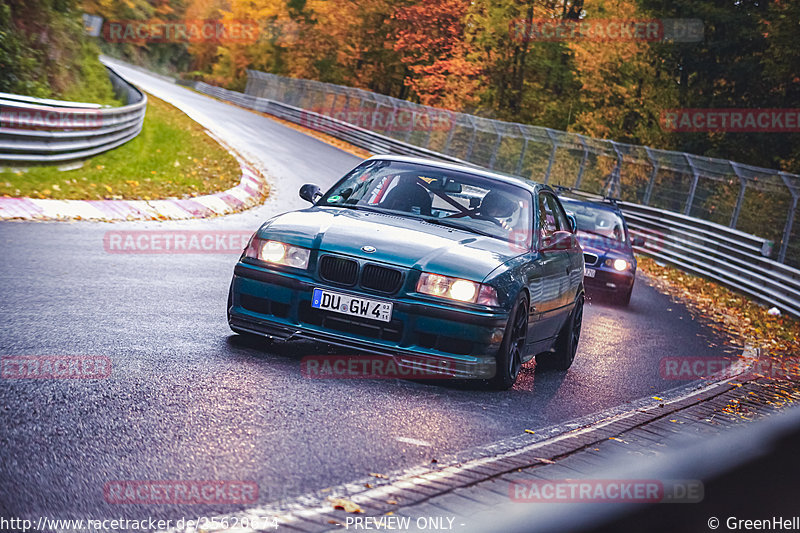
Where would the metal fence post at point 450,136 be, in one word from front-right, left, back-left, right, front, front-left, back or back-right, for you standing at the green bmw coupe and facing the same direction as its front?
back-right

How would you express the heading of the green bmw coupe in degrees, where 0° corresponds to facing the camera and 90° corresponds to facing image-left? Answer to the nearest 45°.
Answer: approximately 45°

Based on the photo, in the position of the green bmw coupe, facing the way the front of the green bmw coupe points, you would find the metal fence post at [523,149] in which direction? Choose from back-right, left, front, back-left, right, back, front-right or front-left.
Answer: back-right

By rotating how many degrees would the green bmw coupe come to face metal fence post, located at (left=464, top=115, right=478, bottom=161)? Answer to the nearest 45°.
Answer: approximately 135° to its right

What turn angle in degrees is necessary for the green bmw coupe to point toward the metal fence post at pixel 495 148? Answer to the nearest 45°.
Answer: approximately 135° to its right

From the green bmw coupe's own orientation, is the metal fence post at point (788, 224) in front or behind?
behind

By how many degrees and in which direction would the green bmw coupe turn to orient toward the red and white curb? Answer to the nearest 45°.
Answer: approximately 90° to its right

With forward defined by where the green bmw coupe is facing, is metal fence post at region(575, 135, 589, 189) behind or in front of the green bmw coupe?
behind
